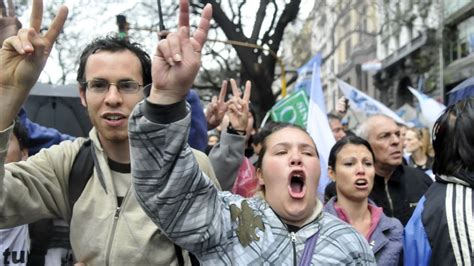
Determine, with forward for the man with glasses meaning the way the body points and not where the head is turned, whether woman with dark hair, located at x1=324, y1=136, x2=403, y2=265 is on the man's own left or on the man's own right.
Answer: on the man's own left

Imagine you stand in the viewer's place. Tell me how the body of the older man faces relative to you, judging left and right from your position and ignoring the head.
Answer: facing the viewer and to the right of the viewer

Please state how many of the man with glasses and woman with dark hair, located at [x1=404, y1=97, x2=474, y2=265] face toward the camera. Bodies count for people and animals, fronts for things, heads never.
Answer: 1

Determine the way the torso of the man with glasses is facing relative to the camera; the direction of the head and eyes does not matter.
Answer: toward the camera

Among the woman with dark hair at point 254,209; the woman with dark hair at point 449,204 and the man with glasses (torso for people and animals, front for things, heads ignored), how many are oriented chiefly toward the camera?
2

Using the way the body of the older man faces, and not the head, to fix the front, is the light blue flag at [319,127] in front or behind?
behind

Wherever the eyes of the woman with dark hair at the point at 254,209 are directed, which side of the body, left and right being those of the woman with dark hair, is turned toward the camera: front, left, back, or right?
front

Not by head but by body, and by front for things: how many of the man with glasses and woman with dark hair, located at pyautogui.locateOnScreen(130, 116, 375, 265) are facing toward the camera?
2

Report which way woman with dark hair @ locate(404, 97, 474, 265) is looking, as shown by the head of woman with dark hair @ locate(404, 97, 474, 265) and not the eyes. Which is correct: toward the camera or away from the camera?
away from the camera
